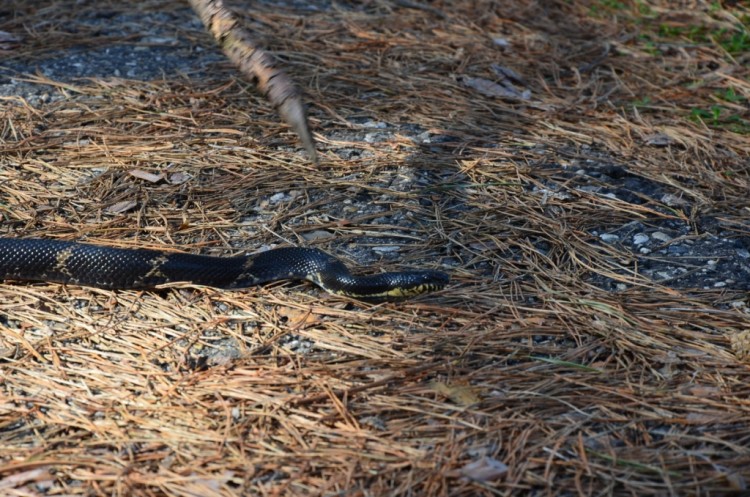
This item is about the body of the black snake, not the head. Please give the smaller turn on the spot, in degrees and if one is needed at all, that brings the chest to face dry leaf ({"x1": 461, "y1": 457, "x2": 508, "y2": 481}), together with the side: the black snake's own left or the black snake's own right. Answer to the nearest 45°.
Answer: approximately 45° to the black snake's own right

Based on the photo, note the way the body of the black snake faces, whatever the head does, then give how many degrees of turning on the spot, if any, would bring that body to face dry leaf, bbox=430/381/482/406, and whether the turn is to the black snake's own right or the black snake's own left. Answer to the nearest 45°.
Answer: approximately 45° to the black snake's own right

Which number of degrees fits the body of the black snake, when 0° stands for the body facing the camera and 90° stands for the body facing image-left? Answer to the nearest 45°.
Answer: approximately 270°

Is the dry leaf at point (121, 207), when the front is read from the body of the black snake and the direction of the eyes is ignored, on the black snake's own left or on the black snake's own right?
on the black snake's own left

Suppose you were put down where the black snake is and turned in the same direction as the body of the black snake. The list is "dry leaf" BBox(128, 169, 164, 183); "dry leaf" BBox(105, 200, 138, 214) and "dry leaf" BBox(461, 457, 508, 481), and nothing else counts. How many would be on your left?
2

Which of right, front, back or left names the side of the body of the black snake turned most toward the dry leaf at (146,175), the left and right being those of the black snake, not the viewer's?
left

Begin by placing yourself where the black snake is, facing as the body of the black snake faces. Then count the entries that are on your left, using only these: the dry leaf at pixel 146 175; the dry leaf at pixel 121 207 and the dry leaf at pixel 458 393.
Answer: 2

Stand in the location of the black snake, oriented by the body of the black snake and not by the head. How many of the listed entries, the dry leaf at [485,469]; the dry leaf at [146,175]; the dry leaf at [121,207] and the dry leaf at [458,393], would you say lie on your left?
2
